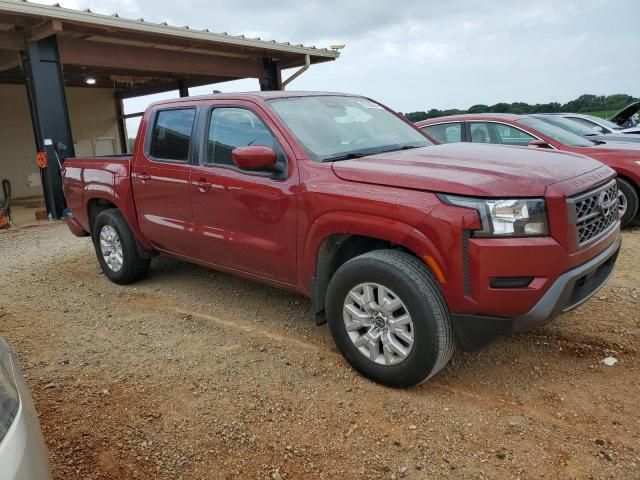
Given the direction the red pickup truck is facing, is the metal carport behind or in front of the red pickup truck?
behind

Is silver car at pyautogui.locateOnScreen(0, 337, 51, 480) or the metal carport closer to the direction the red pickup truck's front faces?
the silver car

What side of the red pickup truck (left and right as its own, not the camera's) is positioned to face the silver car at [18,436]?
right

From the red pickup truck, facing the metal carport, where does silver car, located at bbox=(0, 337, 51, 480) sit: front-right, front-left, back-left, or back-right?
back-left

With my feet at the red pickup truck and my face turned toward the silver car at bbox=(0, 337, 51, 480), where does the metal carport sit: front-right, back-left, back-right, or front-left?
back-right

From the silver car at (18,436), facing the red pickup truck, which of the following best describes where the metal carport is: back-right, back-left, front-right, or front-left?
front-left
